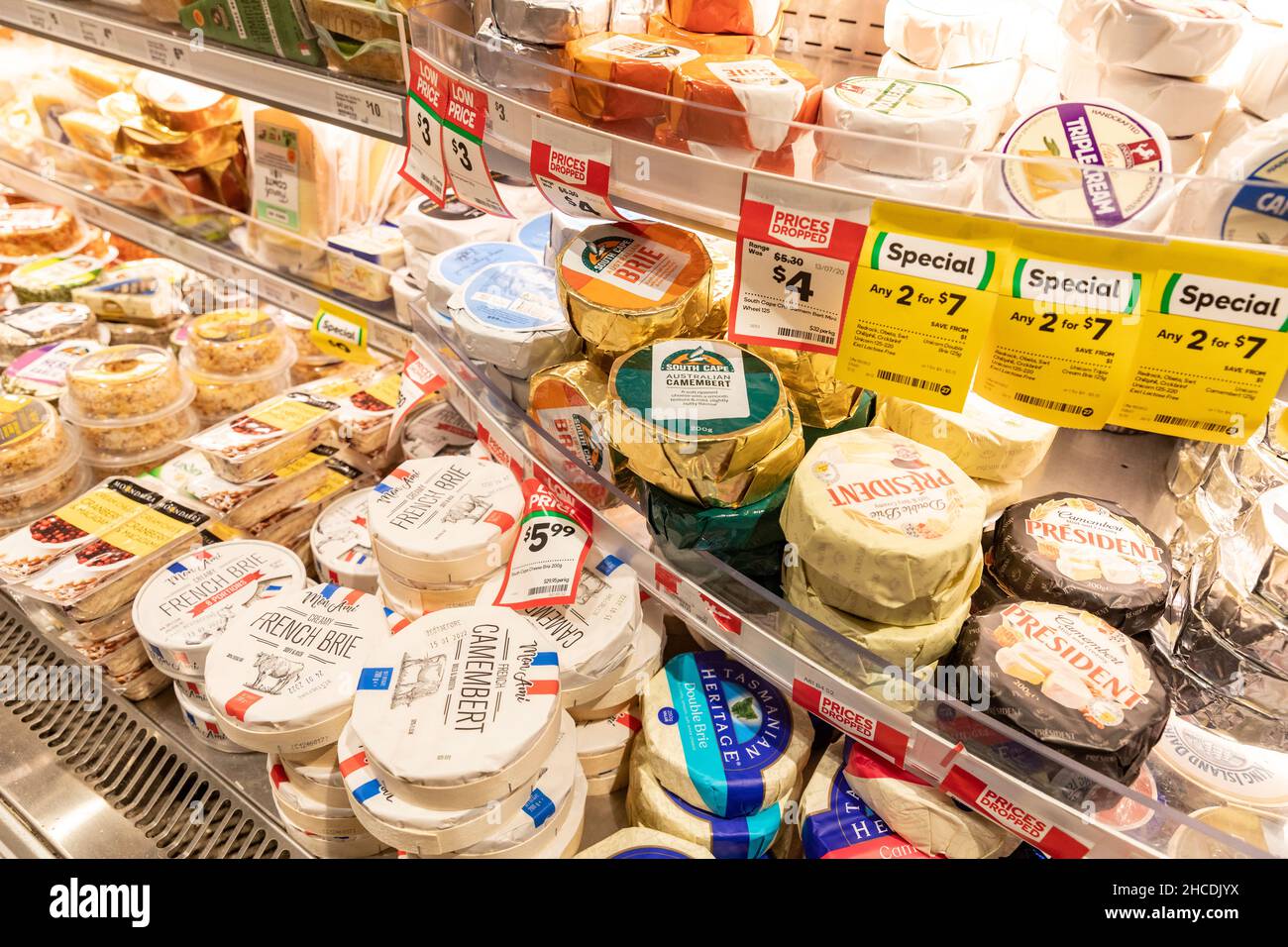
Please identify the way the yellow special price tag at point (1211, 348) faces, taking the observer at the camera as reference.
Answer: facing the viewer

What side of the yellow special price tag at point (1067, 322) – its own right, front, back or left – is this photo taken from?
front

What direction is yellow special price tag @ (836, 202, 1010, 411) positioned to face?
toward the camera

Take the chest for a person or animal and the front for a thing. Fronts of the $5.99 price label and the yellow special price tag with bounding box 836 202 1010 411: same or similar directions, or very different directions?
same or similar directions
